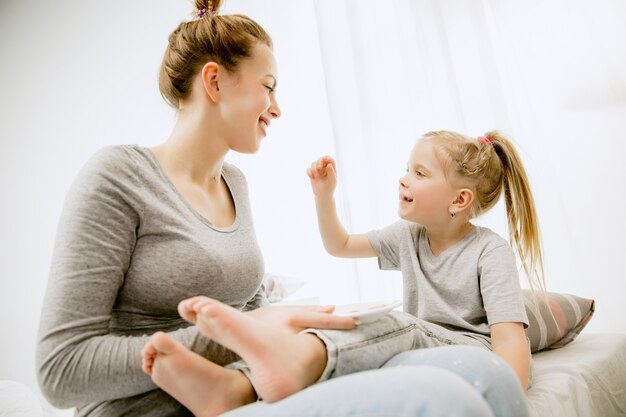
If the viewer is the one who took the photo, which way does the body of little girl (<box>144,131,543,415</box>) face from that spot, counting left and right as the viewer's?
facing the viewer and to the left of the viewer

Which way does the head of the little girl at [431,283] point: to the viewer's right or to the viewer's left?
to the viewer's left
